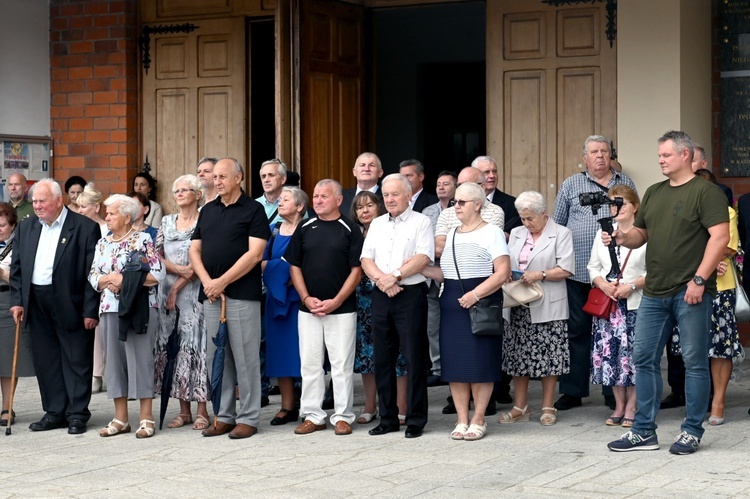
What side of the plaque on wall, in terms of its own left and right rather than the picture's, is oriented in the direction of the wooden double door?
right

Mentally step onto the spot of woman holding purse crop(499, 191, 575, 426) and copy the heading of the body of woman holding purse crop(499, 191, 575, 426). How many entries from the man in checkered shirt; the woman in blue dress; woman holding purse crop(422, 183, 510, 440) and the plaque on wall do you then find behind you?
2

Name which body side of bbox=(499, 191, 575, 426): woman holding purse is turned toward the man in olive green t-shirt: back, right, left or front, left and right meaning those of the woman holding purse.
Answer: left

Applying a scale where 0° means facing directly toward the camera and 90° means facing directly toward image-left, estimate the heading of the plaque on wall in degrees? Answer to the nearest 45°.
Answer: approximately 0°

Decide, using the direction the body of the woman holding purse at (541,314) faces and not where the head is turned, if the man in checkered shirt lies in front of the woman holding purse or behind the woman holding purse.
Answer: behind
